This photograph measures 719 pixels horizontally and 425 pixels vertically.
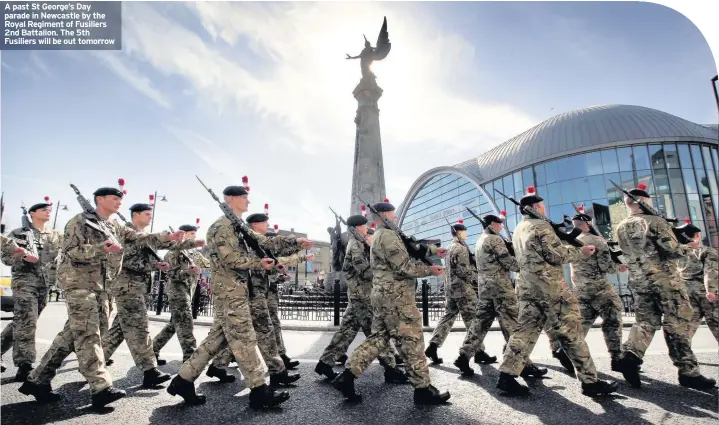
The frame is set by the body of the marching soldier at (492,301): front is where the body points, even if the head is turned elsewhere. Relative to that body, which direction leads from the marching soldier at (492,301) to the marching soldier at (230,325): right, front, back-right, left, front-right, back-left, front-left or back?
back-right

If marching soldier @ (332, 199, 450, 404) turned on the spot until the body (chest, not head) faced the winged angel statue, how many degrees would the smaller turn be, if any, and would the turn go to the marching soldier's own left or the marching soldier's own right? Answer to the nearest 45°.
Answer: approximately 90° to the marching soldier's own left

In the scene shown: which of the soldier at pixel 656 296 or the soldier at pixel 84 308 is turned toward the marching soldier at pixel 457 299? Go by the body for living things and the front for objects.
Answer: the soldier at pixel 84 308

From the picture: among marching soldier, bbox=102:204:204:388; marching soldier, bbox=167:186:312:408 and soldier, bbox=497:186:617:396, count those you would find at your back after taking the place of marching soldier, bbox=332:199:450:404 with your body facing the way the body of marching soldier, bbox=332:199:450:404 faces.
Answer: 2

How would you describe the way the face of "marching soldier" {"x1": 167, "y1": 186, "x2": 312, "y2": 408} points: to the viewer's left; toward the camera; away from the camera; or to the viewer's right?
to the viewer's right

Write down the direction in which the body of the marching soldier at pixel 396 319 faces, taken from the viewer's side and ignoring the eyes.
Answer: to the viewer's right

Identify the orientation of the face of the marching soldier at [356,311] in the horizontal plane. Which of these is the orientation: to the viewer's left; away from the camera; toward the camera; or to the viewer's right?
to the viewer's right

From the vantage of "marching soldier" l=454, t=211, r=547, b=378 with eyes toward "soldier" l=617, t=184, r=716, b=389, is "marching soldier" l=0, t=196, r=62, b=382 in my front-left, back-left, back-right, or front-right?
back-right

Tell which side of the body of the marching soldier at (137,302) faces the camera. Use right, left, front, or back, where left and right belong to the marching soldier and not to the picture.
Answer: right

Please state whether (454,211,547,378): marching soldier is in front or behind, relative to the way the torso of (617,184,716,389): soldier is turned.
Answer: behind
